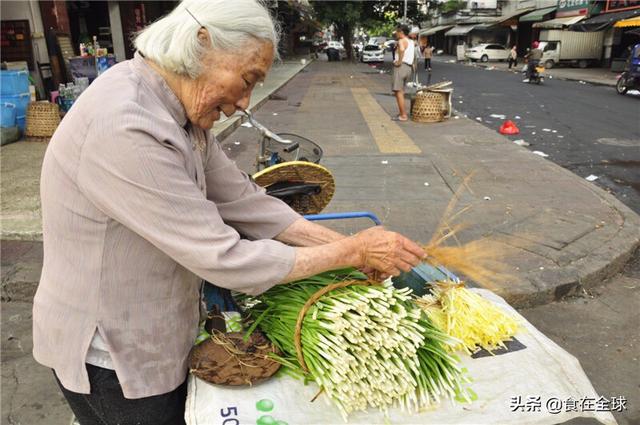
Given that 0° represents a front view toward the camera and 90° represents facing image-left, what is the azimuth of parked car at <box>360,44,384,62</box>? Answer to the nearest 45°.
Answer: approximately 0°

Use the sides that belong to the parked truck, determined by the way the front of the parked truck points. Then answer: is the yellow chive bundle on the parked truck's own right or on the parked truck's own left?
on the parked truck's own left

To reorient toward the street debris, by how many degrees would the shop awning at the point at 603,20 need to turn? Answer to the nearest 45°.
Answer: approximately 45° to its left

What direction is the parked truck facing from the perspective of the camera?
to the viewer's left

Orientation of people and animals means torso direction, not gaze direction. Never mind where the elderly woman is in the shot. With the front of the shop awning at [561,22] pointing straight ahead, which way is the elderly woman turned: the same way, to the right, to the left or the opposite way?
the opposite way

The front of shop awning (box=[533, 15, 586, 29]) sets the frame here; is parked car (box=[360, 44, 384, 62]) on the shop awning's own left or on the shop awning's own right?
on the shop awning's own right

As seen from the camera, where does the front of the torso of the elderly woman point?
to the viewer's right

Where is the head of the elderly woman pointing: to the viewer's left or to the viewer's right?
to the viewer's right
